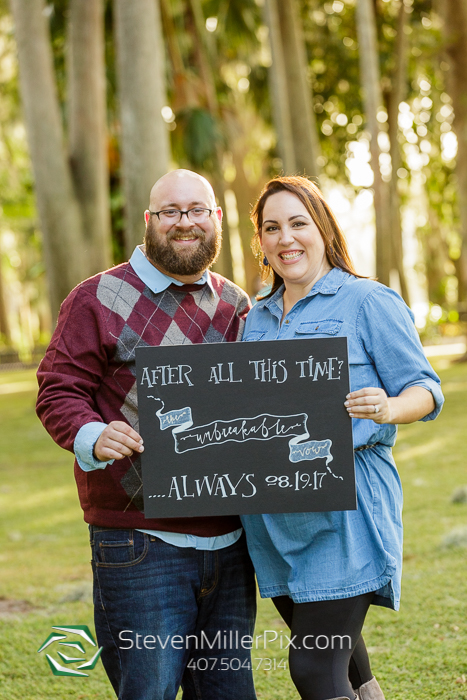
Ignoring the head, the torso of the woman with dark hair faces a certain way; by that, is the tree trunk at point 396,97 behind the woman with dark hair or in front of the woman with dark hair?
behind

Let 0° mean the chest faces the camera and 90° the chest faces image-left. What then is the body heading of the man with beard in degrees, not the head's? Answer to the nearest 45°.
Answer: approximately 315°

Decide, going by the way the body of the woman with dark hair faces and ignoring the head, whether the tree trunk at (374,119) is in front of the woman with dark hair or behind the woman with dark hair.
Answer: behind

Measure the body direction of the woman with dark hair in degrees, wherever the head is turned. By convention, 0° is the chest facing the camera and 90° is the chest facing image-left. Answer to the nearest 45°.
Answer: approximately 45°

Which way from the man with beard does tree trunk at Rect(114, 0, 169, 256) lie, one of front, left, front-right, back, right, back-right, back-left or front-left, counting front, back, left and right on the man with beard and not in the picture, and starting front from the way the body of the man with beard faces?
back-left

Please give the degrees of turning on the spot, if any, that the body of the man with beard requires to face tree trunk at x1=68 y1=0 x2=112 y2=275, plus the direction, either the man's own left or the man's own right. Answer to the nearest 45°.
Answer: approximately 135° to the man's own left
